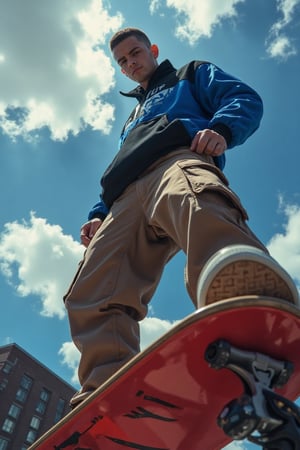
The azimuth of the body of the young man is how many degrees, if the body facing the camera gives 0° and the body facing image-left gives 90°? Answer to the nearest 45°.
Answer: approximately 45°
